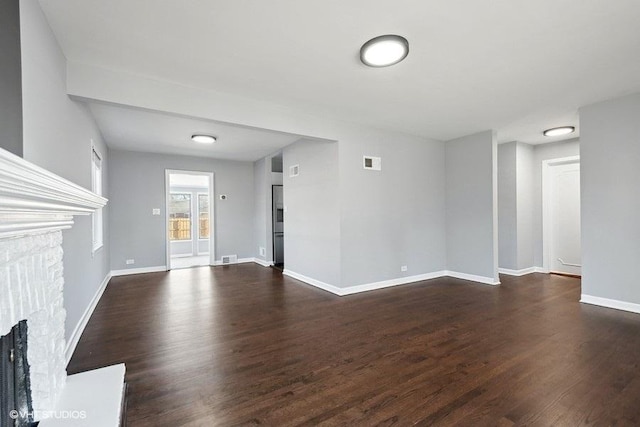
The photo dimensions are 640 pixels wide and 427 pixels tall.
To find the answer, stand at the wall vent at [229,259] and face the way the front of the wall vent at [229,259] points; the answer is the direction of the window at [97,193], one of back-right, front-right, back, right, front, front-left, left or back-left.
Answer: front-right

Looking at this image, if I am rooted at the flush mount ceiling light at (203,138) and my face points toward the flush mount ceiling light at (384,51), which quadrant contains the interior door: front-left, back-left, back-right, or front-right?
front-left

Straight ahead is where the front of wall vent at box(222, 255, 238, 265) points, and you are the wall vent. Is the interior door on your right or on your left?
on your left

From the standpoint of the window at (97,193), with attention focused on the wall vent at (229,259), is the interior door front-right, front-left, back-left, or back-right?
front-right

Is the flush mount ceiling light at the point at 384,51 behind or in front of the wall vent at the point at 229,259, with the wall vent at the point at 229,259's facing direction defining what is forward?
in front

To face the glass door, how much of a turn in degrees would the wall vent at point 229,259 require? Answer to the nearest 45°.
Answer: approximately 135° to its right

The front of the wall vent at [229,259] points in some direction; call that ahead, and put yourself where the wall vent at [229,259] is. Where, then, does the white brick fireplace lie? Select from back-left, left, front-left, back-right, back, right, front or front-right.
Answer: front

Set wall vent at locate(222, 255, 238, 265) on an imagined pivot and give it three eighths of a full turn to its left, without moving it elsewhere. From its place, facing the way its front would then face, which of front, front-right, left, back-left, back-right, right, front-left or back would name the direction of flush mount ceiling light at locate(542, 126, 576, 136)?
right

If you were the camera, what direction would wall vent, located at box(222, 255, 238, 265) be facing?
facing the viewer
